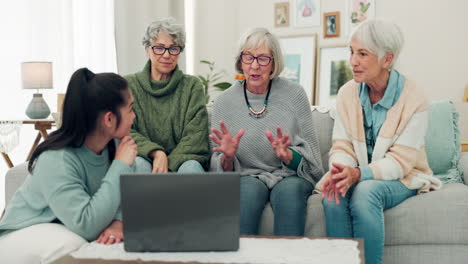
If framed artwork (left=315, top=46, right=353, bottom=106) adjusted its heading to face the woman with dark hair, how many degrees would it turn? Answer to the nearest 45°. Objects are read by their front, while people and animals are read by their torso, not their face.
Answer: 0° — it already faces them

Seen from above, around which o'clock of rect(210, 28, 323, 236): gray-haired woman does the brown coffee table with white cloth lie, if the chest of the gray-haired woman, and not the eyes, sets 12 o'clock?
The brown coffee table with white cloth is roughly at 12 o'clock from the gray-haired woman.

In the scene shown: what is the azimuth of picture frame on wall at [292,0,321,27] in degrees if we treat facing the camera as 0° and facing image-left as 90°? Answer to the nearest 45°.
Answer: approximately 0°

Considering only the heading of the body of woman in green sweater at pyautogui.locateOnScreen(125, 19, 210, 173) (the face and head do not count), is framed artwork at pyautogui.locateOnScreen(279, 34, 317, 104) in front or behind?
behind

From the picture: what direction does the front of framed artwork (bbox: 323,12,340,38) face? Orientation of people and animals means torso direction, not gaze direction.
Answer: toward the camera

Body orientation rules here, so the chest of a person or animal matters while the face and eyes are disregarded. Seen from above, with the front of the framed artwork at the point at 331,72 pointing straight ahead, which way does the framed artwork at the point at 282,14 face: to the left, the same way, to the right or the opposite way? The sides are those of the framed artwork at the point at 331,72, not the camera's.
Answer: the same way

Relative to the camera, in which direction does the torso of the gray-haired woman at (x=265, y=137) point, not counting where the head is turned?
toward the camera

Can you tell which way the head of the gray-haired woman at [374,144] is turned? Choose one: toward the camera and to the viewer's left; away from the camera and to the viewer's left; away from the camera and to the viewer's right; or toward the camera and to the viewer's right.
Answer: toward the camera and to the viewer's left

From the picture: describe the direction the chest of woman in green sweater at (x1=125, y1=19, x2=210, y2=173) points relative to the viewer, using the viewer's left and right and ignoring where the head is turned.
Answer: facing the viewer

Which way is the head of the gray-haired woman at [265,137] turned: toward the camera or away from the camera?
toward the camera

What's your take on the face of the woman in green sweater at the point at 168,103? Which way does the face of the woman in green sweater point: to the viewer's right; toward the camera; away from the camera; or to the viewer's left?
toward the camera

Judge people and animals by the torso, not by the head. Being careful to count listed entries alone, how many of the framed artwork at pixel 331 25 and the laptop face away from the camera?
1

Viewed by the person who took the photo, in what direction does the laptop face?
facing away from the viewer

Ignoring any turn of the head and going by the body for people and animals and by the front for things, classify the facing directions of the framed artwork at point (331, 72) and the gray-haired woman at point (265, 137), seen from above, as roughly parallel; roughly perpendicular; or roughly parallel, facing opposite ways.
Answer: roughly parallel

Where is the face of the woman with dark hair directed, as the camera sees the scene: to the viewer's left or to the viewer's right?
to the viewer's right

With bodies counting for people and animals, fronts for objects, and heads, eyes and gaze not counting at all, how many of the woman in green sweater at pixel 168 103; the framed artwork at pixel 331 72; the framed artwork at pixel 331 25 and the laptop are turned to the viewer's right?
0

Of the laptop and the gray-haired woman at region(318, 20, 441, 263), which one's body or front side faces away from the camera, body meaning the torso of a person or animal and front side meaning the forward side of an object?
the laptop
